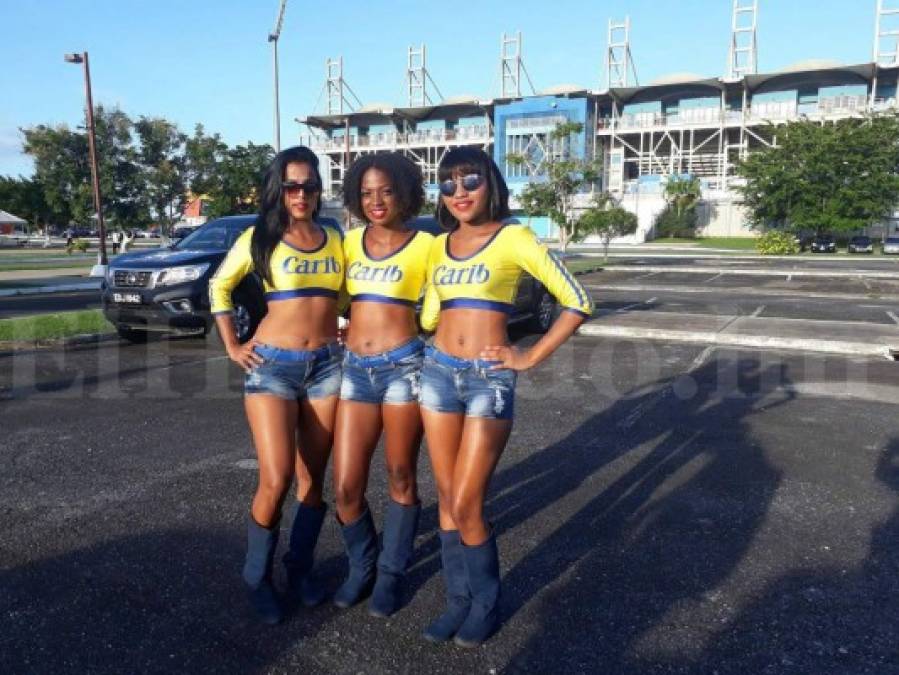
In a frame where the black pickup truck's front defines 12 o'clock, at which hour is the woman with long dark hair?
The woman with long dark hair is roughly at 10 o'clock from the black pickup truck.

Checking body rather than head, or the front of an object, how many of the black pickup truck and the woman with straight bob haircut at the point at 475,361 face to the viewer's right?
0

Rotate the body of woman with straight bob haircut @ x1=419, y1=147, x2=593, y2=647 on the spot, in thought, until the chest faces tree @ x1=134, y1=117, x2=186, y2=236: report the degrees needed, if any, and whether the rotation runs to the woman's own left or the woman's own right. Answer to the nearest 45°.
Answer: approximately 90° to the woman's own right

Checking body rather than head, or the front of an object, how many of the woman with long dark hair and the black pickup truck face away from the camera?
0

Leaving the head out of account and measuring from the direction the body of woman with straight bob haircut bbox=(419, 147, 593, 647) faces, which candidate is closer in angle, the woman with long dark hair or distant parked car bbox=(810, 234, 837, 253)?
the woman with long dark hair

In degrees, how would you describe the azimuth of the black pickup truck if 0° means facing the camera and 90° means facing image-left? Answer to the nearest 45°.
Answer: approximately 45°

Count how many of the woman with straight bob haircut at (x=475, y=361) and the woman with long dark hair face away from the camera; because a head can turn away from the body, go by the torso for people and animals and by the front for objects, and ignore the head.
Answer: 0

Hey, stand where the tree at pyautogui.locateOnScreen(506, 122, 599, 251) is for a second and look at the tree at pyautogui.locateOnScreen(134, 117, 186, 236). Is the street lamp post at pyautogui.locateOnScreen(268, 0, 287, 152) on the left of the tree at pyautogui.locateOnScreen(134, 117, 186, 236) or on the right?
left

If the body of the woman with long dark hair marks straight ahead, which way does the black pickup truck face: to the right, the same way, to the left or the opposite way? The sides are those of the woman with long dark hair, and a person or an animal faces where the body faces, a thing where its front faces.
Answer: to the right
